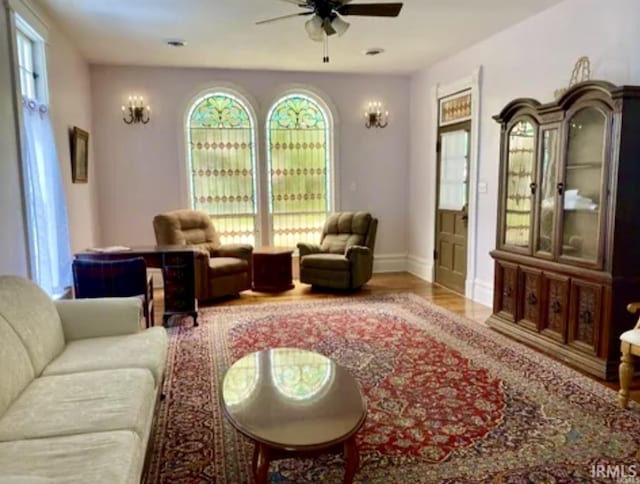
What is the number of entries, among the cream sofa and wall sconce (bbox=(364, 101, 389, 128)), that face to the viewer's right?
1

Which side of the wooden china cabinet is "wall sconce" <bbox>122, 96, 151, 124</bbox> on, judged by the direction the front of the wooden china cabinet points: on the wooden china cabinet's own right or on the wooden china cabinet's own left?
on the wooden china cabinet's own right

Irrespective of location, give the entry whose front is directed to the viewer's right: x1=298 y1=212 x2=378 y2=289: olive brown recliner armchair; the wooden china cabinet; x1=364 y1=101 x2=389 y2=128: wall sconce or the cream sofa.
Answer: the cream sofa

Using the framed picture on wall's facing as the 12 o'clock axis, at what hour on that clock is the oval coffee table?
The oval coffee table is roughly at 1 o'clock from the framed picture on wall.

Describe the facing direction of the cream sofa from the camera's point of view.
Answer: facing to the right of the viewer

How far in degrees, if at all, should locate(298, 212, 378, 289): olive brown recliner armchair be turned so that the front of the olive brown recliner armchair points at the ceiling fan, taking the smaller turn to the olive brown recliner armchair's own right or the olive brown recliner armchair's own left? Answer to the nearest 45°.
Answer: approximately 45° to the olive brown recliner armchair's own left

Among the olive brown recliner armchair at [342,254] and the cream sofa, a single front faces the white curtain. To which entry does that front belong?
the olive brown recliner armchair

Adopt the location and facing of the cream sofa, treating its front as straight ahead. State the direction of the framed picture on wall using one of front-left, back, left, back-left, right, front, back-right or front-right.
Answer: left

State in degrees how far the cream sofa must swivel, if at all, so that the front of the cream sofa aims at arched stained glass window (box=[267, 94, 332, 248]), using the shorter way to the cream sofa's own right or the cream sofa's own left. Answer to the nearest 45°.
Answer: approximately 45° to the cream sofa's own left

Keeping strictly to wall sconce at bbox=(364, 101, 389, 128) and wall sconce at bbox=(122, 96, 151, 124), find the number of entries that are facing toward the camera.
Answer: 2

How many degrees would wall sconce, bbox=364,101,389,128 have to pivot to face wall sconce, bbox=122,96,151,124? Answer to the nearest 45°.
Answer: approximately 90° to its right

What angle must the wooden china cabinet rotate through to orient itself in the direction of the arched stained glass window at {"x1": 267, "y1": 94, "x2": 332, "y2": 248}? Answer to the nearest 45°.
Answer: approximately 90° to its right

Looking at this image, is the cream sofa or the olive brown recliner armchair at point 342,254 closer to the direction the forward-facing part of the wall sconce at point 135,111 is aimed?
the cream sofa

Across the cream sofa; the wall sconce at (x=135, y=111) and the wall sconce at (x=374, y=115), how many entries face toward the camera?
2
